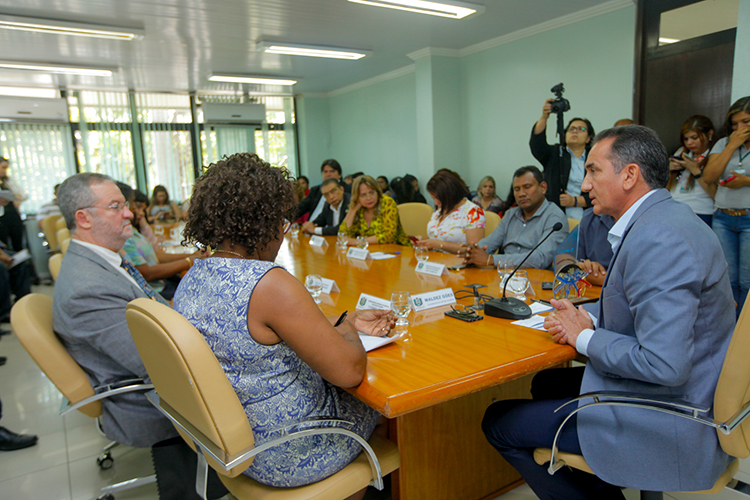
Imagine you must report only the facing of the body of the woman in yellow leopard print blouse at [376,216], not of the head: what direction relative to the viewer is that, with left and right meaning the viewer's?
facing the viewer and to the left of the viewer

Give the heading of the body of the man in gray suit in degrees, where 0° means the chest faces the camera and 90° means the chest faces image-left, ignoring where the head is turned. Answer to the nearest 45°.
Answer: approximately 270°

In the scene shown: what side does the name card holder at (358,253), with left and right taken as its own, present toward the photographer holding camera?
back

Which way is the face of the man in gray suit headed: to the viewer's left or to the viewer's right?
to the viewer's right

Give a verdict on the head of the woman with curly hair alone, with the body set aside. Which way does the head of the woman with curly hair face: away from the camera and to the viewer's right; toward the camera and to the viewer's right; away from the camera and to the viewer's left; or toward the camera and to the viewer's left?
away from the camera and to the viewer's right

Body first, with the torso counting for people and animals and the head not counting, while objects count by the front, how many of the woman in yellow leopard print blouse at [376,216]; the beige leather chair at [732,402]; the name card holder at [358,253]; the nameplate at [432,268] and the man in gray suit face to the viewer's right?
1

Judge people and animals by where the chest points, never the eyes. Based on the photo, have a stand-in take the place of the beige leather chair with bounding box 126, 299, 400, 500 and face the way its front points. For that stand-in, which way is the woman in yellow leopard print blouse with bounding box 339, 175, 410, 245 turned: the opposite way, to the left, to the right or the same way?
the opposite way

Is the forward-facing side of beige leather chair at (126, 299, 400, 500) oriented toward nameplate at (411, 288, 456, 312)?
yes

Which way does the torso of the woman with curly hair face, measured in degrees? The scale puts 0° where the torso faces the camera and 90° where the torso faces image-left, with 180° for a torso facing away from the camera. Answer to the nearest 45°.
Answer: approximately 225°

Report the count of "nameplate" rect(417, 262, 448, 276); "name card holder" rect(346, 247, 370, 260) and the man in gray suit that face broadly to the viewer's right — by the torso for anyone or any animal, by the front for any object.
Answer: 1

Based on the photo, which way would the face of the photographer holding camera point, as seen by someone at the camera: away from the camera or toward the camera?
toward the camera

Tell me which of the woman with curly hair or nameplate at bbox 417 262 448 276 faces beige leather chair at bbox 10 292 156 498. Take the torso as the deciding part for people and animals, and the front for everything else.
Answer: the nameplate

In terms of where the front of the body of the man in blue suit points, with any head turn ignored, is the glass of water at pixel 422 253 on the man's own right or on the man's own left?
on the man's own right
